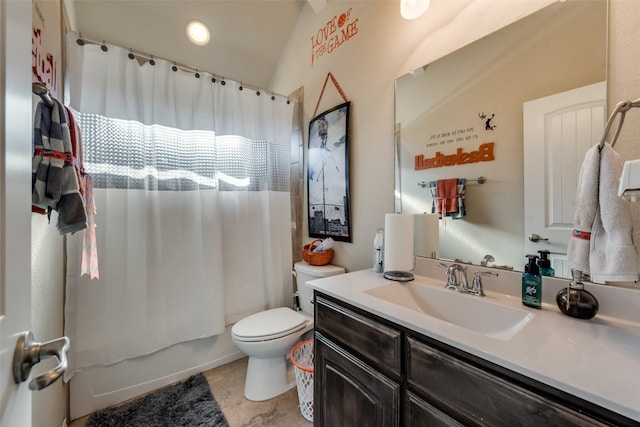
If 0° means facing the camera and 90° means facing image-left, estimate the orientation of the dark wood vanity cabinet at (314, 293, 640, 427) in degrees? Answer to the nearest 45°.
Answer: approximately 45°

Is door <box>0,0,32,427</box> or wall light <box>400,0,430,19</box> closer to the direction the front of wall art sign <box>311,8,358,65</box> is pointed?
the door

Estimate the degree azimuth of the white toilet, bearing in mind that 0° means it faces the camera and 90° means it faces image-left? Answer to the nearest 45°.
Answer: approximately 45°

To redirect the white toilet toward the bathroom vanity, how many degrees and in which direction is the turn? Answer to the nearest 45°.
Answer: approximately 90° to its left

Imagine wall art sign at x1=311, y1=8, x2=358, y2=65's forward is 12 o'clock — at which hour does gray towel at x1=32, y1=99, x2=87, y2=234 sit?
The gray towel is roughly at 12 o'clock from the wall art sign.

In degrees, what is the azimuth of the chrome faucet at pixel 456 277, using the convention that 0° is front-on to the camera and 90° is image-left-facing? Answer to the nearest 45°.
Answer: approximately 45°

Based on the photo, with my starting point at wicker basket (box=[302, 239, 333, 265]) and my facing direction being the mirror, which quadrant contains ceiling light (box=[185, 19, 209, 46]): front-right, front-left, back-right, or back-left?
back-right

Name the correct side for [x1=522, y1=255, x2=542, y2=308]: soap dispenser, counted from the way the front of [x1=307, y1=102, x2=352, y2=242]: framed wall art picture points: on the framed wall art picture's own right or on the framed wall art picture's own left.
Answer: on the framed wall art picture's own left

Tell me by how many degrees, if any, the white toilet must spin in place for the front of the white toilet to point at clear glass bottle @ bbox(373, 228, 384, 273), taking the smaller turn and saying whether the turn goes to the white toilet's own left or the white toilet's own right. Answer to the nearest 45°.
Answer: approximately 90° to the white toilet's own left
